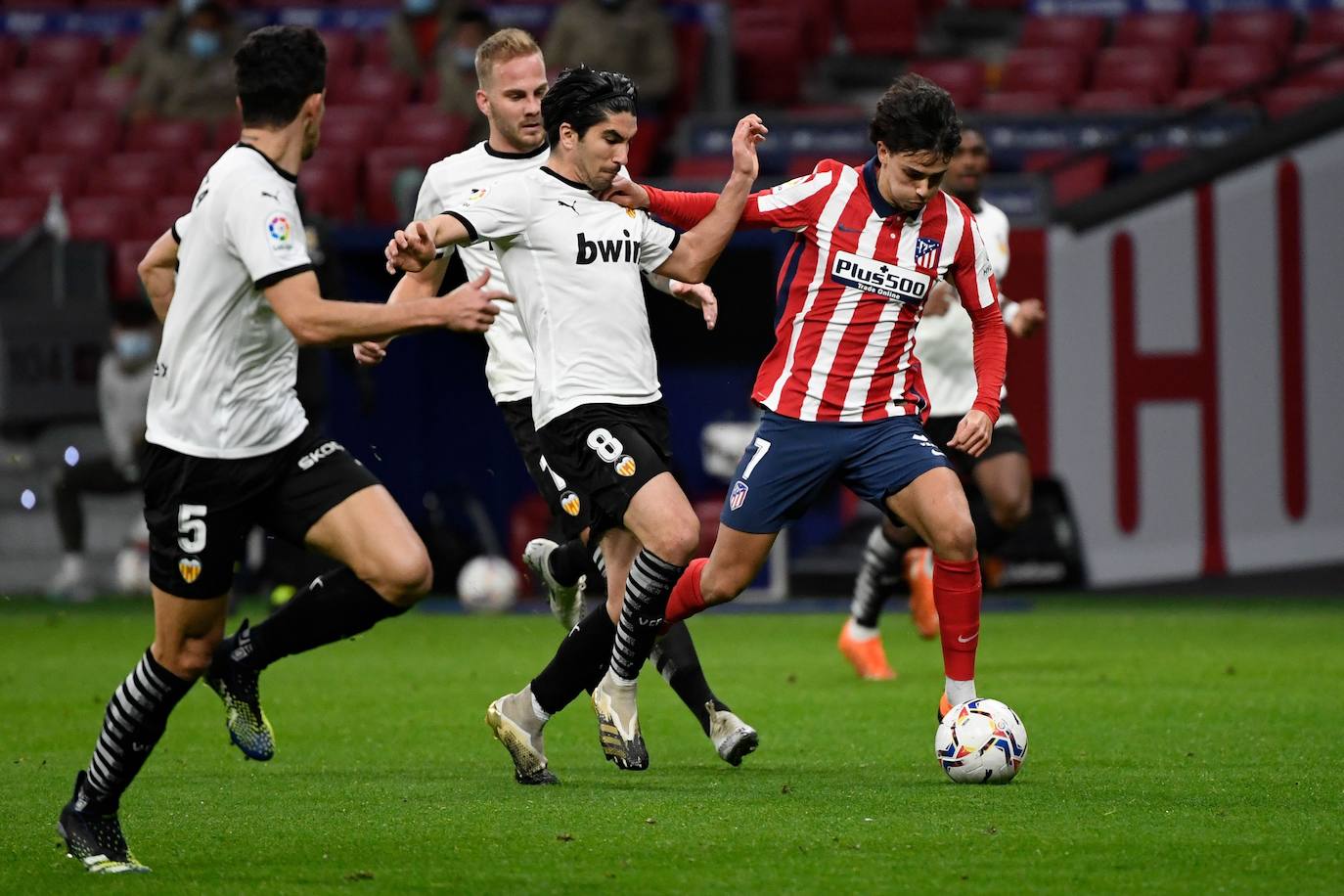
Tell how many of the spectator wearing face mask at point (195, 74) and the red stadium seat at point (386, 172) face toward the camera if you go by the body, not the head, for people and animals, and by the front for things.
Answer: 2

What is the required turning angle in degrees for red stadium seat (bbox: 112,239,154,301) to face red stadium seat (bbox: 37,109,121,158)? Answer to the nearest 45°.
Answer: approximately 180°

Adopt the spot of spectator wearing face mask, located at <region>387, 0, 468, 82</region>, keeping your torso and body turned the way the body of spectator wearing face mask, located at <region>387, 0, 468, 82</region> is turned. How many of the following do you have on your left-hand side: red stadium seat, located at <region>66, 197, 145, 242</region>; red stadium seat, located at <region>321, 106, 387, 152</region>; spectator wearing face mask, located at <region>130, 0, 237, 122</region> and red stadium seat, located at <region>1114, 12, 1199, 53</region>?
1

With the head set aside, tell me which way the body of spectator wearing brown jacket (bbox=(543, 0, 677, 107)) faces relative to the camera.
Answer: toward the camera

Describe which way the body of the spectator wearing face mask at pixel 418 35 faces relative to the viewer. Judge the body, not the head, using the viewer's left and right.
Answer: facing the viewer

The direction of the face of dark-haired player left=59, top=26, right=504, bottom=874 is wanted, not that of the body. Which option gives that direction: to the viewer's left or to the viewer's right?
to the viewer's right

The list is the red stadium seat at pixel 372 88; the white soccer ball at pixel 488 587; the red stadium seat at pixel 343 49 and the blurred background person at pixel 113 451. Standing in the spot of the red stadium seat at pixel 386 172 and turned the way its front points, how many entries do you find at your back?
2

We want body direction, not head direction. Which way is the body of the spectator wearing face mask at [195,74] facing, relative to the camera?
toward the camera

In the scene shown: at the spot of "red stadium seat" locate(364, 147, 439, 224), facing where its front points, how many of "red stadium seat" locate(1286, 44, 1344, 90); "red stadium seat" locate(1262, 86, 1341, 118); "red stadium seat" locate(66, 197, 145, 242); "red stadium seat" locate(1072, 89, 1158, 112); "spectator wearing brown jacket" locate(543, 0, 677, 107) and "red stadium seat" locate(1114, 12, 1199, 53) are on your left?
5

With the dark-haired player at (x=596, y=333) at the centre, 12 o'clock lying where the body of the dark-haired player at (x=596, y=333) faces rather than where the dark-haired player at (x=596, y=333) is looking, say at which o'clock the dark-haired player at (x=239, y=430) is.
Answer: the dark-haired player at (x=239, y=430) is roughly at 3 o'clock from the dark-haired player at (x=596, y=333).

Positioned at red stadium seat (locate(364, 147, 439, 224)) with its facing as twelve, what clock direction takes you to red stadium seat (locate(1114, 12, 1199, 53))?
red stadium seat (locate(1114, 12, 1199, 53)) is roughly at 9 o'clock from red stadium seat (locate(364, 147, 439, 224)).

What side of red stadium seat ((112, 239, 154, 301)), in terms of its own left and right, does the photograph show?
front

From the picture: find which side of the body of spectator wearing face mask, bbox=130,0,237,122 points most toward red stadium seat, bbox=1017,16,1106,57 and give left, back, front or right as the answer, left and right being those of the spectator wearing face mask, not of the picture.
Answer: left

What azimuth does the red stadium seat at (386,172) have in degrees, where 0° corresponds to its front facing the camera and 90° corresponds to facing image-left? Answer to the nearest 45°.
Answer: approximately 0°
